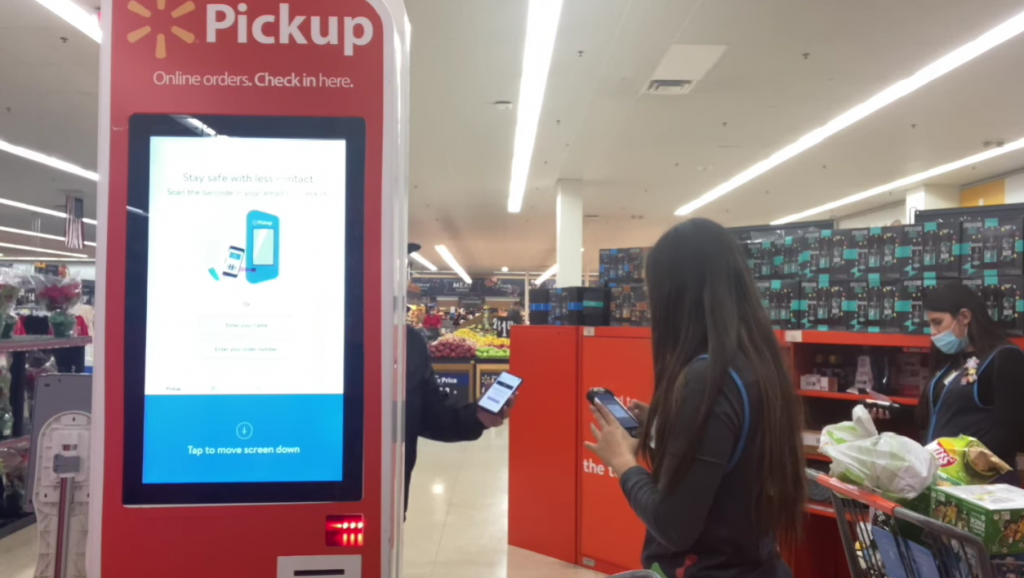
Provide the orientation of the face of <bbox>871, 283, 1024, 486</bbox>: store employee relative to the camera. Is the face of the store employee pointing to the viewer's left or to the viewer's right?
to the viewer's left

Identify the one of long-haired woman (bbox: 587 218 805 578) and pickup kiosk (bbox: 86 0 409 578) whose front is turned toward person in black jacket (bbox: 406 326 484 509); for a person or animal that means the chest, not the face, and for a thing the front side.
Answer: the long-haired woman

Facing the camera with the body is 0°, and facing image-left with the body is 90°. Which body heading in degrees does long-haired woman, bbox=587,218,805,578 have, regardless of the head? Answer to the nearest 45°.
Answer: approximately 135°

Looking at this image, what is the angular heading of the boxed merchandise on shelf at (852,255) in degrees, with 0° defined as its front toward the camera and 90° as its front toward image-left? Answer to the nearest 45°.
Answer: approximately 0°

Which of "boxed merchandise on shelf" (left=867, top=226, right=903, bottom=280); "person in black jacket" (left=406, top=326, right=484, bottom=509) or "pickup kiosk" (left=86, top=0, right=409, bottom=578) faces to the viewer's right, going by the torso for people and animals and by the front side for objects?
the person in black jacket

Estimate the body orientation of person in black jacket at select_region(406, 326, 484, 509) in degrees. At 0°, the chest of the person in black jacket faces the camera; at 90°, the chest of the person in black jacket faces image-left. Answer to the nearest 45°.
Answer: approximately 270°

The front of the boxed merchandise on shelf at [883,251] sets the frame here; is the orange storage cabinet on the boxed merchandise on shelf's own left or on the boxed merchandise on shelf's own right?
on the boxed merchandise on shelf's own right
